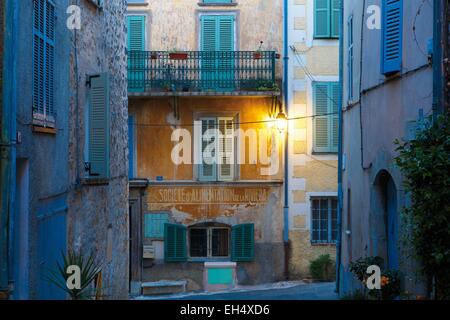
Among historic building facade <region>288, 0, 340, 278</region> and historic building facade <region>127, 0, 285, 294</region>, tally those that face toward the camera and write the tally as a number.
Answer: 2

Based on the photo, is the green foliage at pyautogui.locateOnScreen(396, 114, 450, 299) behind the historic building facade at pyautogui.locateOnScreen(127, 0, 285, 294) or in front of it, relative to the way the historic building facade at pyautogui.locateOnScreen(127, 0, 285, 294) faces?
in front

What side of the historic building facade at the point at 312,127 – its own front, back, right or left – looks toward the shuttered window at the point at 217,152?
right

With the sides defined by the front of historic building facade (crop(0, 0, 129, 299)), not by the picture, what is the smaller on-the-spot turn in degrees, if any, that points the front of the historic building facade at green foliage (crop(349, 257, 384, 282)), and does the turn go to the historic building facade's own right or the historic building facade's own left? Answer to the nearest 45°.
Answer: approximately 45° to the historic building facade's own left

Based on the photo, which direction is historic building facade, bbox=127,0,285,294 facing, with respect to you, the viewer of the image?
facing the viewer

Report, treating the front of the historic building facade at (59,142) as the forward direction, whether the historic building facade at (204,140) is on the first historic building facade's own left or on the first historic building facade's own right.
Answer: on the first historic building facade's own left

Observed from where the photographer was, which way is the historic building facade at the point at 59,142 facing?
facing the viewer and to the right of the viewer

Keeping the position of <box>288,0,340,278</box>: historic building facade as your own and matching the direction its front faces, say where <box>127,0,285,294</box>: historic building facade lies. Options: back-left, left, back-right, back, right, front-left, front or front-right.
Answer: right

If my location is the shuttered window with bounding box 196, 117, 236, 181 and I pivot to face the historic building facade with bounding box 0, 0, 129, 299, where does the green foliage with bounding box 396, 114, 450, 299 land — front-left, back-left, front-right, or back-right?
front-left

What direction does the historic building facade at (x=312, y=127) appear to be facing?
toward the camera

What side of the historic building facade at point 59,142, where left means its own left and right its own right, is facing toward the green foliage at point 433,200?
front

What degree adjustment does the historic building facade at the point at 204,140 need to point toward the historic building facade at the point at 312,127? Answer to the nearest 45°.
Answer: approximately 90° to its left
